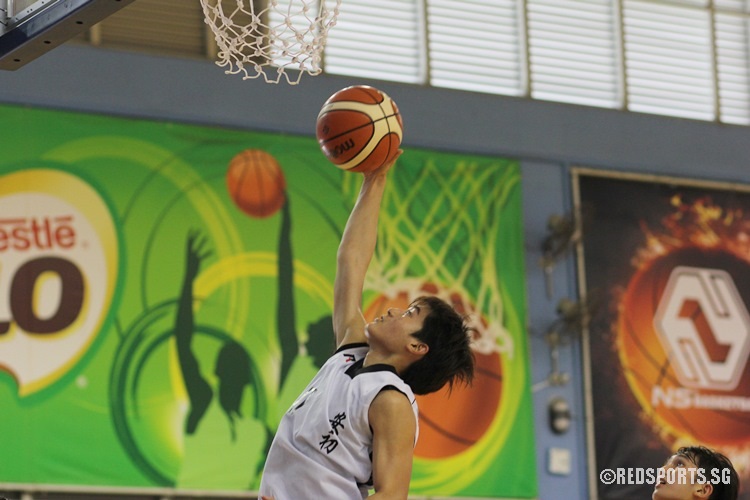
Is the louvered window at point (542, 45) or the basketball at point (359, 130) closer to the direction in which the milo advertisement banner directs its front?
the basketball

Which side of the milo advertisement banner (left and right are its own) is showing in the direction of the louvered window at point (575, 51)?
left

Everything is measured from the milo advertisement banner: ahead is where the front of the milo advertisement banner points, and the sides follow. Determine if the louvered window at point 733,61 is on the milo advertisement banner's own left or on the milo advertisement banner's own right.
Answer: on the milo advertisement banner's own left

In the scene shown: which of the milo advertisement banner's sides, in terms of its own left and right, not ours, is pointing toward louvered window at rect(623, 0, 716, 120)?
left

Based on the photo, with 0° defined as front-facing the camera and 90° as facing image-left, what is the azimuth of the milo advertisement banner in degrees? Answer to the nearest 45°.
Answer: approximately 0°

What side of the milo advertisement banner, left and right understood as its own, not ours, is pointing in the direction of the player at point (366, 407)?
front
